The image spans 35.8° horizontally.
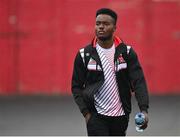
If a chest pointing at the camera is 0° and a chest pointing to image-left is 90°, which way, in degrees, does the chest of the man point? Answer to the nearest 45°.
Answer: approximately 0°

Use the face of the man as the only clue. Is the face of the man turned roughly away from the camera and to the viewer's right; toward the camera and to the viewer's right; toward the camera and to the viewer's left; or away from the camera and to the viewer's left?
toward the camera and to the viewer's left
